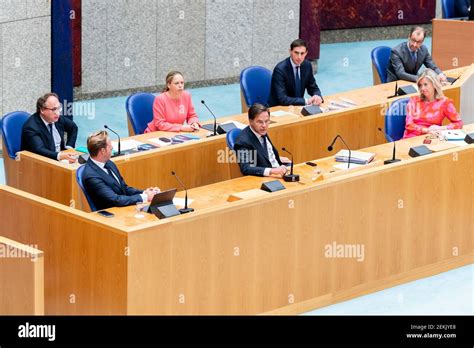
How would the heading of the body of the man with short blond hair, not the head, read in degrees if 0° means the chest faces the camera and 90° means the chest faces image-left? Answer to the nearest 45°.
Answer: approximately 315°

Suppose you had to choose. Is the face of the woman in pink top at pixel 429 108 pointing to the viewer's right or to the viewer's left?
to the viewer's left

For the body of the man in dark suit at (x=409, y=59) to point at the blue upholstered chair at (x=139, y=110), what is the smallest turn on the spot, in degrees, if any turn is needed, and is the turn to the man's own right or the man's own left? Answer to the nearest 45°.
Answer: approximately 90° to the man's own right

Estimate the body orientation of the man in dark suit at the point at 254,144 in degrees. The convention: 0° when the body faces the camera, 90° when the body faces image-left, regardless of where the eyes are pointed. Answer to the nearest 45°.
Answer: approximately 315°

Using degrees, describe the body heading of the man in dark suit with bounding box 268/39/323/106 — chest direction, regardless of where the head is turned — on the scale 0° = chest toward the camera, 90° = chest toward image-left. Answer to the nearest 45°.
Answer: approximately 315°

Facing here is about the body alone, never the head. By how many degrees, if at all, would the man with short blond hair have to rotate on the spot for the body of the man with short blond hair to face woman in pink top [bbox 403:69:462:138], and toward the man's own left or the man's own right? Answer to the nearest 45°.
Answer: approximately 90° to the man's own left
